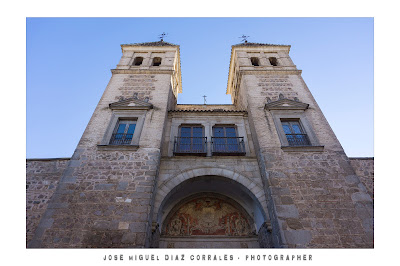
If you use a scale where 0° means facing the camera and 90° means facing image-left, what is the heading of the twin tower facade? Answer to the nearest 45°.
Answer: approximately 0°
